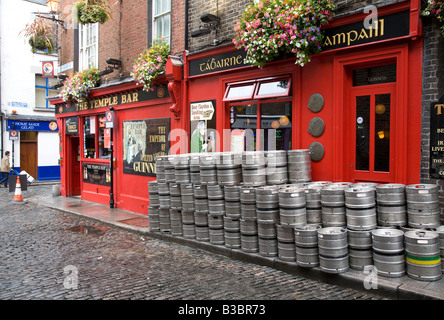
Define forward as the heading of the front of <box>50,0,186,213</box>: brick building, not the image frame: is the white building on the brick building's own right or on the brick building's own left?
on the brick building's own right

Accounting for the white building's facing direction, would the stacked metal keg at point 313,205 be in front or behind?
in front

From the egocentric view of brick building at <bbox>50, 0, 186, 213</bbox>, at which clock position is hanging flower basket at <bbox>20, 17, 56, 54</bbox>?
The hanging flower basket is roughly at 3 o'clock from the brick building.

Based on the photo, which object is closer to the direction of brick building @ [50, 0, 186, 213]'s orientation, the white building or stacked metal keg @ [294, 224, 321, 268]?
the stacked metal keg

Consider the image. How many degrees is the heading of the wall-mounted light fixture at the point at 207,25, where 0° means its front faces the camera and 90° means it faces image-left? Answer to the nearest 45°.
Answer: approximately 45°

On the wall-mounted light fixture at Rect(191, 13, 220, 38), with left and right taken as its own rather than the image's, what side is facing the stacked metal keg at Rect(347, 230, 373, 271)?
left
